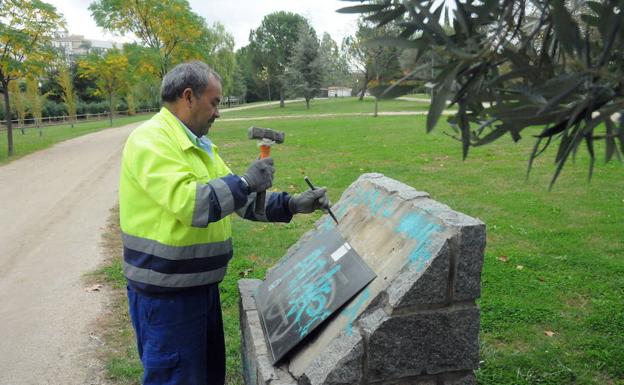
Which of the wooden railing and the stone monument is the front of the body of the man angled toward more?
the stone monument

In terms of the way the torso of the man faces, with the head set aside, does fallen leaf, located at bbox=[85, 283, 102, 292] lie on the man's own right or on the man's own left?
on the man's own left

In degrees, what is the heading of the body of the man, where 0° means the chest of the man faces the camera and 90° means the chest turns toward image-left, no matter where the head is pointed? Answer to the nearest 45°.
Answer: approximately 270°

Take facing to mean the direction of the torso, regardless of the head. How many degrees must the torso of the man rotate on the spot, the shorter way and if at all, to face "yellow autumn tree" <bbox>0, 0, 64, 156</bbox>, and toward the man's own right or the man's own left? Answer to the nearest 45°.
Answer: approximately 90° to the man's own left

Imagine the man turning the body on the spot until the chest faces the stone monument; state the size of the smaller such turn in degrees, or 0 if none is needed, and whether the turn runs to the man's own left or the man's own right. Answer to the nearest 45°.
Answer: approximately 45° to the man's own right

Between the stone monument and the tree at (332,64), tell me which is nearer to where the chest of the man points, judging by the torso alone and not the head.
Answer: the stone monument

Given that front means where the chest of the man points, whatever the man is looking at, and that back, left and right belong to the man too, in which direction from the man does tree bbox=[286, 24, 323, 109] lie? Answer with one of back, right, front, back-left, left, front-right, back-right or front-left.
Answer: left

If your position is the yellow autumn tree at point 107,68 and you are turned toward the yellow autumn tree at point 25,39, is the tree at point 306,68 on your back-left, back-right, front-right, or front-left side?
back-left

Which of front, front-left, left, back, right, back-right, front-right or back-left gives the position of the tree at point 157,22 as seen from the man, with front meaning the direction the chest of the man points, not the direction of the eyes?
left

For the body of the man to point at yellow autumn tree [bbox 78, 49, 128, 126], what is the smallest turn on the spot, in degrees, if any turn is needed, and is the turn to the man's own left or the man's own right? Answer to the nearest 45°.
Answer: approximately 90° to the man's own left
